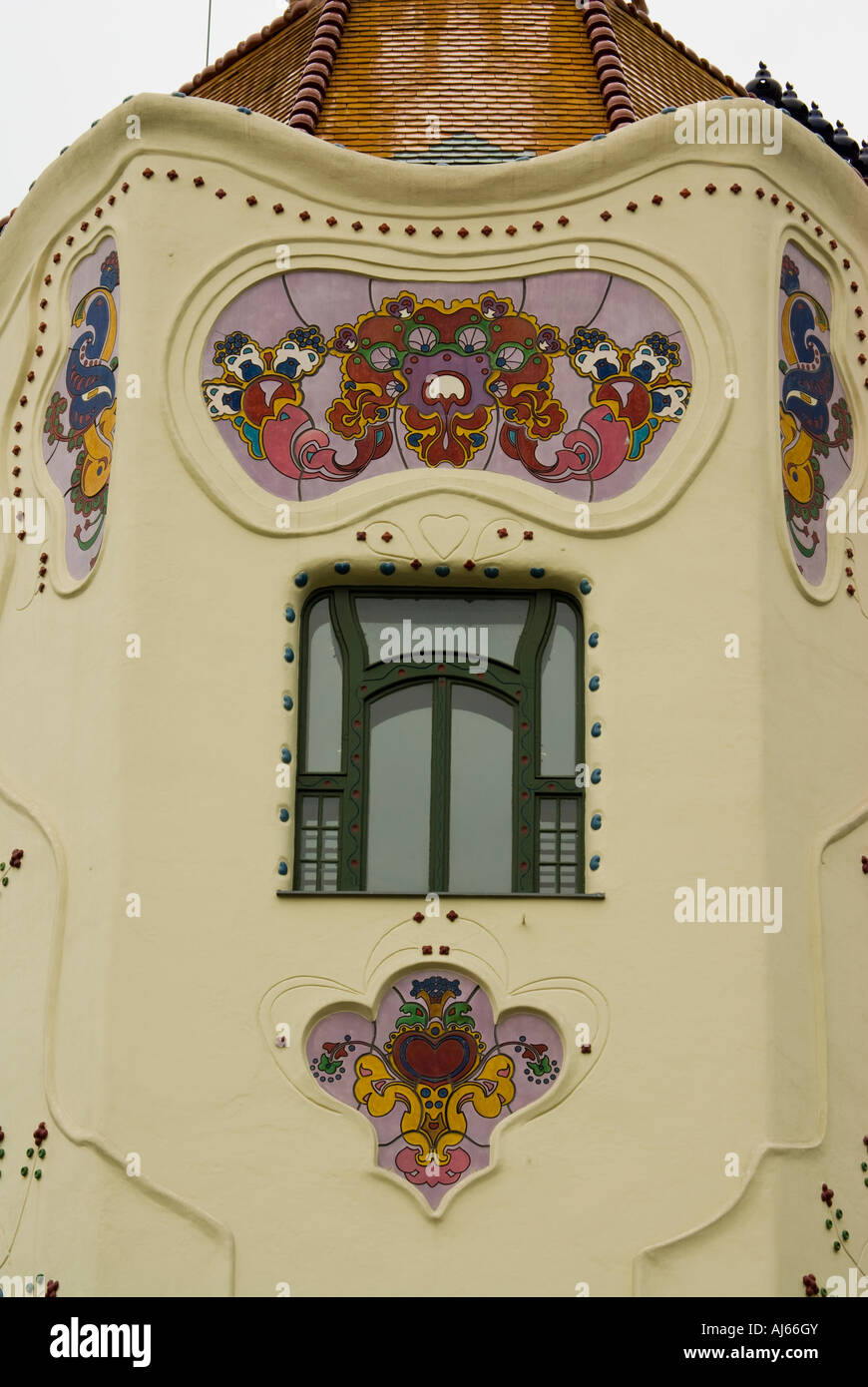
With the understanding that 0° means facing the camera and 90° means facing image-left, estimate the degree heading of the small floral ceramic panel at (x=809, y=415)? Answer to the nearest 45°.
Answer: approximately 315°

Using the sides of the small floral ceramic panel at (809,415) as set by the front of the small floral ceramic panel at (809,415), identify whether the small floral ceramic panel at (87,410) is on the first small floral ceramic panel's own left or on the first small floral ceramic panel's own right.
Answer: on the first small floral ceramic panel's own right

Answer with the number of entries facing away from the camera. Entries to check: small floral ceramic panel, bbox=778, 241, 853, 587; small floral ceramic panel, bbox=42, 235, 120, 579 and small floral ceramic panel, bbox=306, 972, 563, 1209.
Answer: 0

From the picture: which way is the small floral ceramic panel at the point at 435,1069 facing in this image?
toward the camera

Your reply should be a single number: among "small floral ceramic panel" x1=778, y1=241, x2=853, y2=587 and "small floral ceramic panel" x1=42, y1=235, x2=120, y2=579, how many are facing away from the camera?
0
